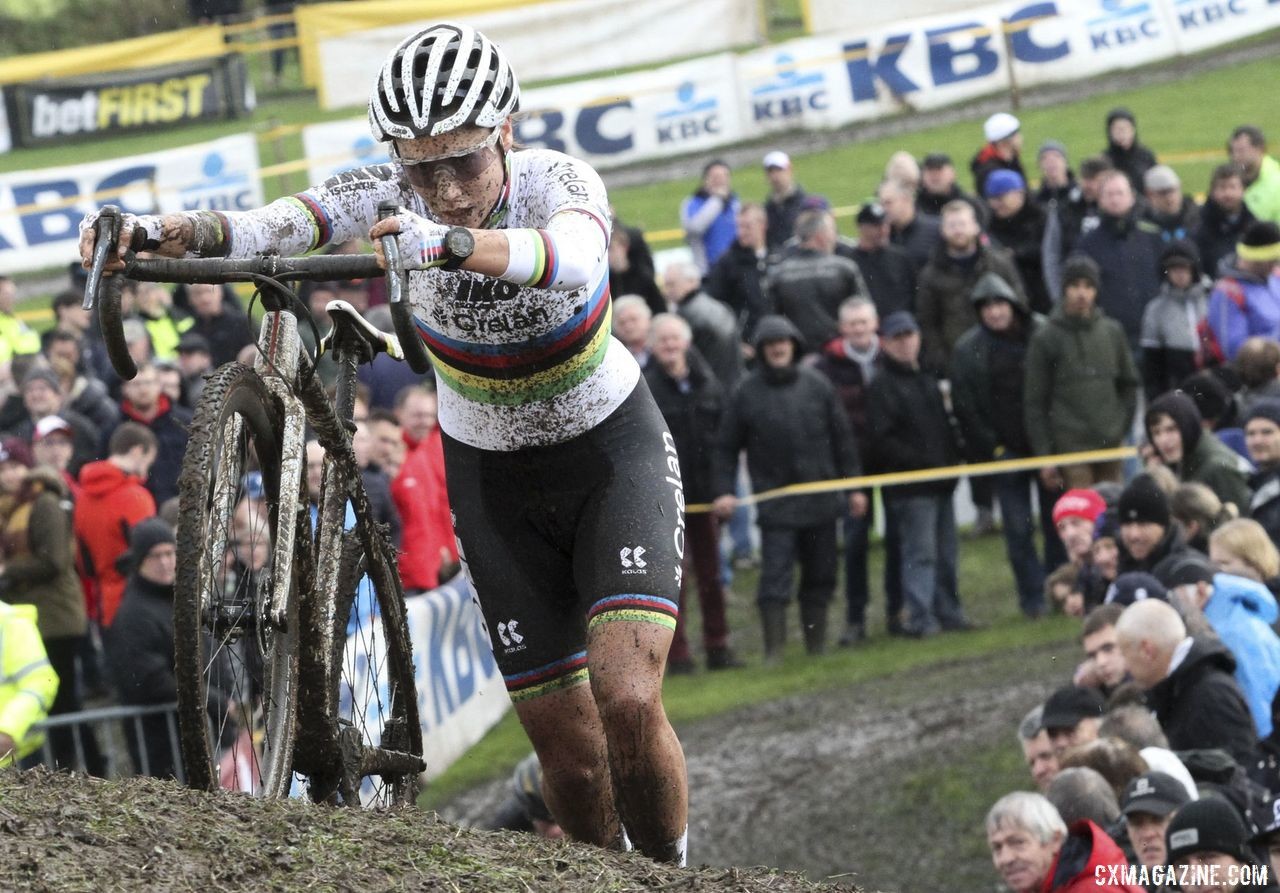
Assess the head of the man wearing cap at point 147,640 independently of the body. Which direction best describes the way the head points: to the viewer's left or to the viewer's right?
to the viewer's right

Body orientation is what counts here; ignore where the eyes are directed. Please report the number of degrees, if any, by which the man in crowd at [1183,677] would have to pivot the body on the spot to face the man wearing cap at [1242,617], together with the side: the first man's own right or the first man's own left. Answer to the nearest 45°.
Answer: approximately 135° to the first man's own right

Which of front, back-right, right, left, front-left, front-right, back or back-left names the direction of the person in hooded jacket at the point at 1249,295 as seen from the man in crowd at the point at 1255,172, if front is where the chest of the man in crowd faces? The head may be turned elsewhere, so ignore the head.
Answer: front-left

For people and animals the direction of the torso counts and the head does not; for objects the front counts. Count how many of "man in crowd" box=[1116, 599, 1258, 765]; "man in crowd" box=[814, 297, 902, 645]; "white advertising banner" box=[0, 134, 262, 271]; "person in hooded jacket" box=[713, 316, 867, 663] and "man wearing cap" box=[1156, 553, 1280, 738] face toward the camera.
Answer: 3

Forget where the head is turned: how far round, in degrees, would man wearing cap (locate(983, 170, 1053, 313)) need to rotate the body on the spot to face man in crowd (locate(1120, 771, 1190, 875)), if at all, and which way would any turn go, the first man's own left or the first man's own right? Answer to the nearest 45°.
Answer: approximately 45° to the first man's own left

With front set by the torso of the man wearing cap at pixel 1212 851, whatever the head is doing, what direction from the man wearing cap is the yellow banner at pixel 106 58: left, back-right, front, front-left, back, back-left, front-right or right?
right

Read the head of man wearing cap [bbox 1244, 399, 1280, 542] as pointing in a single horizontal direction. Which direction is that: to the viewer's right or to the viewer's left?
to the viewer's left

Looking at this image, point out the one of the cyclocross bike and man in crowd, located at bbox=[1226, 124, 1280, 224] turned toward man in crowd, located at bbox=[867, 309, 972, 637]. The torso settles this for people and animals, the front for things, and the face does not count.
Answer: man in crowd, located at bbox=[1226, 124, 1280, 224]

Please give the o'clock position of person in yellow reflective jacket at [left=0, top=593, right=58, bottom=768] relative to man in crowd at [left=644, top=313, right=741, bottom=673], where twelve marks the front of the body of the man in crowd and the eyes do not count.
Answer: The person in yellow reflective jacket is roughly at 1 o'clock from the man in crowd.

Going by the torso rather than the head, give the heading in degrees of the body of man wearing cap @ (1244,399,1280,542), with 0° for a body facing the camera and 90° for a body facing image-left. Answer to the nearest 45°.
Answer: approximately 45°

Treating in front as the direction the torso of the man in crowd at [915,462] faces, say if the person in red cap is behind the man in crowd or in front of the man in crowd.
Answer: in front

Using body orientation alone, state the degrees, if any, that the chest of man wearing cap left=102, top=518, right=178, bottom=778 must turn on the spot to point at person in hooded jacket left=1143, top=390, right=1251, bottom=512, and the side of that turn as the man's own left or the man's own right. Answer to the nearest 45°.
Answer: approximately 45° to the man's own left
